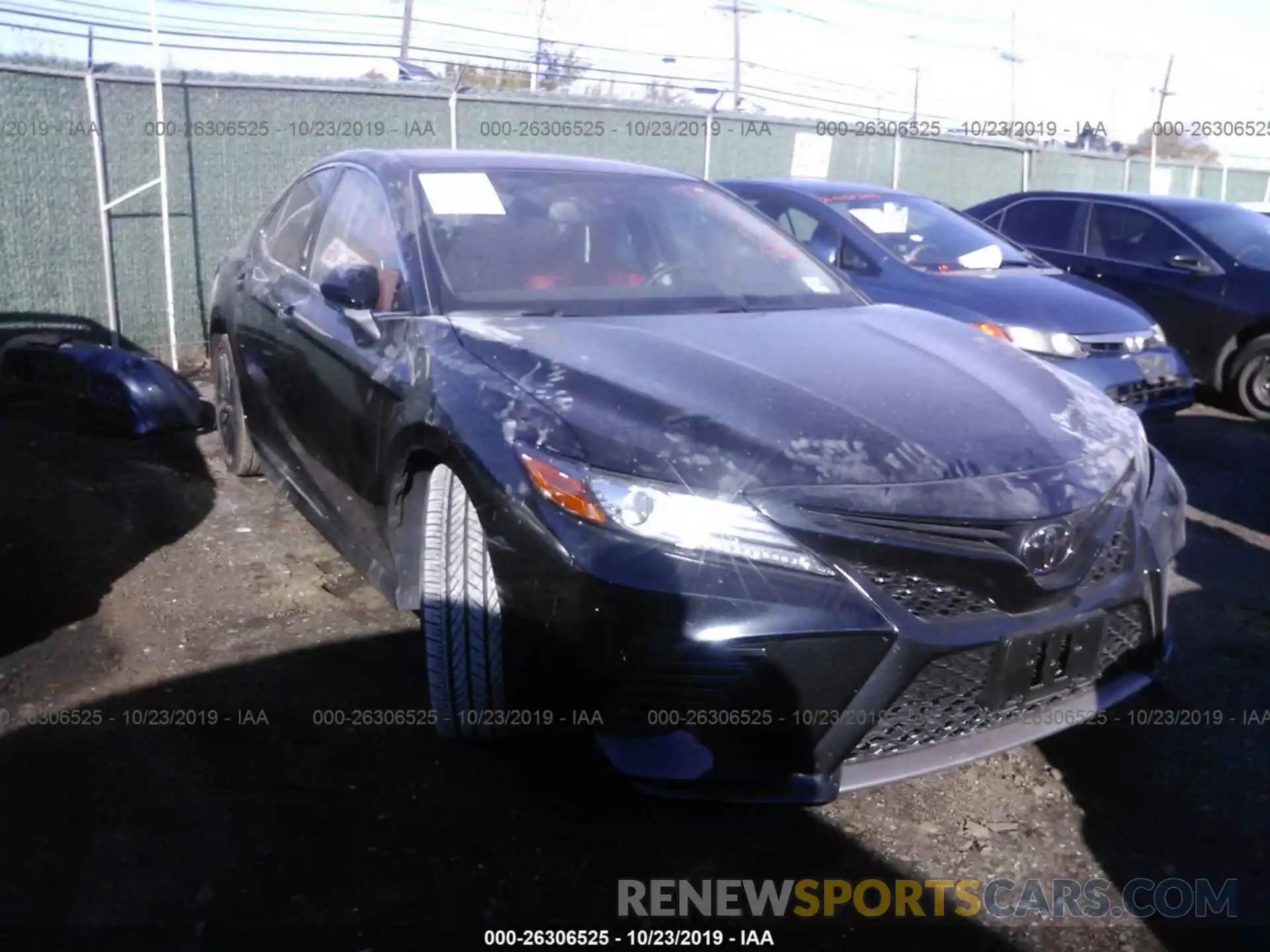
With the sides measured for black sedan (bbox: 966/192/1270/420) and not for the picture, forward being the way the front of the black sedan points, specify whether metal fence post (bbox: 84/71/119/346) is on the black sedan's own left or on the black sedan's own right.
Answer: on the black sedan's own right

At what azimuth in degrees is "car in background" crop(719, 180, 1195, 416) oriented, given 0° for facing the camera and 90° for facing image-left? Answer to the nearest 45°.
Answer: approximately 315°

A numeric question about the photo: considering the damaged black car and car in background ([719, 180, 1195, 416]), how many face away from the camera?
0

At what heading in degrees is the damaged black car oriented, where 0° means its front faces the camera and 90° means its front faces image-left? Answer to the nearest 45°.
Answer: approximately 315°

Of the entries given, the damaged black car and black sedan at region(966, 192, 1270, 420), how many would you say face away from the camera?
0

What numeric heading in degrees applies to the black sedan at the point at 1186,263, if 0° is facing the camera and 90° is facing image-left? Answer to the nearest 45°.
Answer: approximately 315°

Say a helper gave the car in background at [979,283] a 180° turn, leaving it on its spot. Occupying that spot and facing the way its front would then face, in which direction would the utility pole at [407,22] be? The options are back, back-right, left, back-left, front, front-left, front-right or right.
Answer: front

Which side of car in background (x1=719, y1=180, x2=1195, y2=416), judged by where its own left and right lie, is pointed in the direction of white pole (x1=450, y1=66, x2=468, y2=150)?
back

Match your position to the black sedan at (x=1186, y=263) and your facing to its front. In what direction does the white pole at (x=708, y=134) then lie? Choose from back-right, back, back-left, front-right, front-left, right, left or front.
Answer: back
